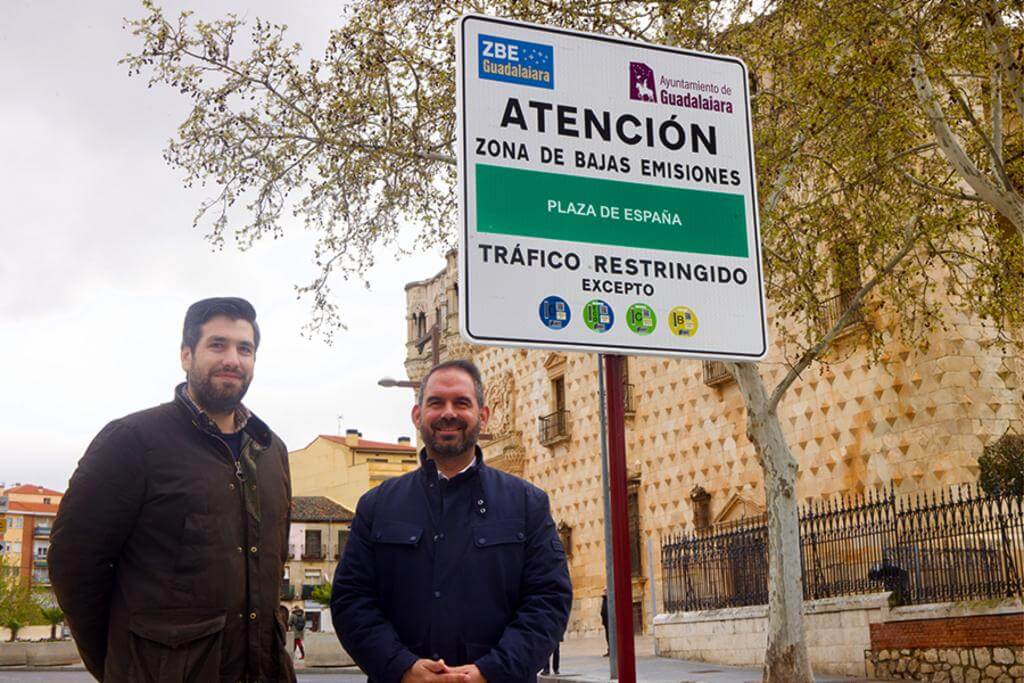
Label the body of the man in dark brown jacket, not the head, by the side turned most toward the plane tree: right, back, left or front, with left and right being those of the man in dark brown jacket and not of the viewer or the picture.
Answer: left

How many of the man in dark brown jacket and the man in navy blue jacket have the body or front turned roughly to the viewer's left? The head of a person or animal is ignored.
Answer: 0

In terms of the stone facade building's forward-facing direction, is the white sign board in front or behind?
in front

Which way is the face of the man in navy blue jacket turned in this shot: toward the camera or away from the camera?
toward the camera

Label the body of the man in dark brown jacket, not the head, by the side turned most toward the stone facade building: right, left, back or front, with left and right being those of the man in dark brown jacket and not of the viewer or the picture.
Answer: left

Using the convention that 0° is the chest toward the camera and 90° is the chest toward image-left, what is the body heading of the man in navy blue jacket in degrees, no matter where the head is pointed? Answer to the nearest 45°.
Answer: approximately 0°

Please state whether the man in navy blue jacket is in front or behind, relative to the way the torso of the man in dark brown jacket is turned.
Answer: in front

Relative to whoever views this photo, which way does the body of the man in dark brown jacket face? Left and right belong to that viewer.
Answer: facing the viewer and to the right of the viewer

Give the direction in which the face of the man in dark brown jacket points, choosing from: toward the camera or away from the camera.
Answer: toward the camera

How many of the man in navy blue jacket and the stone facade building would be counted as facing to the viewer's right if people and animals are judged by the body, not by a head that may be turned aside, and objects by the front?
0

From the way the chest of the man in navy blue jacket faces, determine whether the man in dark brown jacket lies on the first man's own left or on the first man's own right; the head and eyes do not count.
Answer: on the first man's own right

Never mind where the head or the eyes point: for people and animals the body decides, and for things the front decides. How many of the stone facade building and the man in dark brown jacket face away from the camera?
0

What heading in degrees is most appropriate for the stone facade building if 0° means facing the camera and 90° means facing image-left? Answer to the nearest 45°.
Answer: approximately 45°

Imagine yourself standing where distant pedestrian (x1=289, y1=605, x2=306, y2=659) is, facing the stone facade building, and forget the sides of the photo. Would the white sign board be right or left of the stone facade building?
right

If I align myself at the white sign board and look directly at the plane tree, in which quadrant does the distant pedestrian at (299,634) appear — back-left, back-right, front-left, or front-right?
front-left
